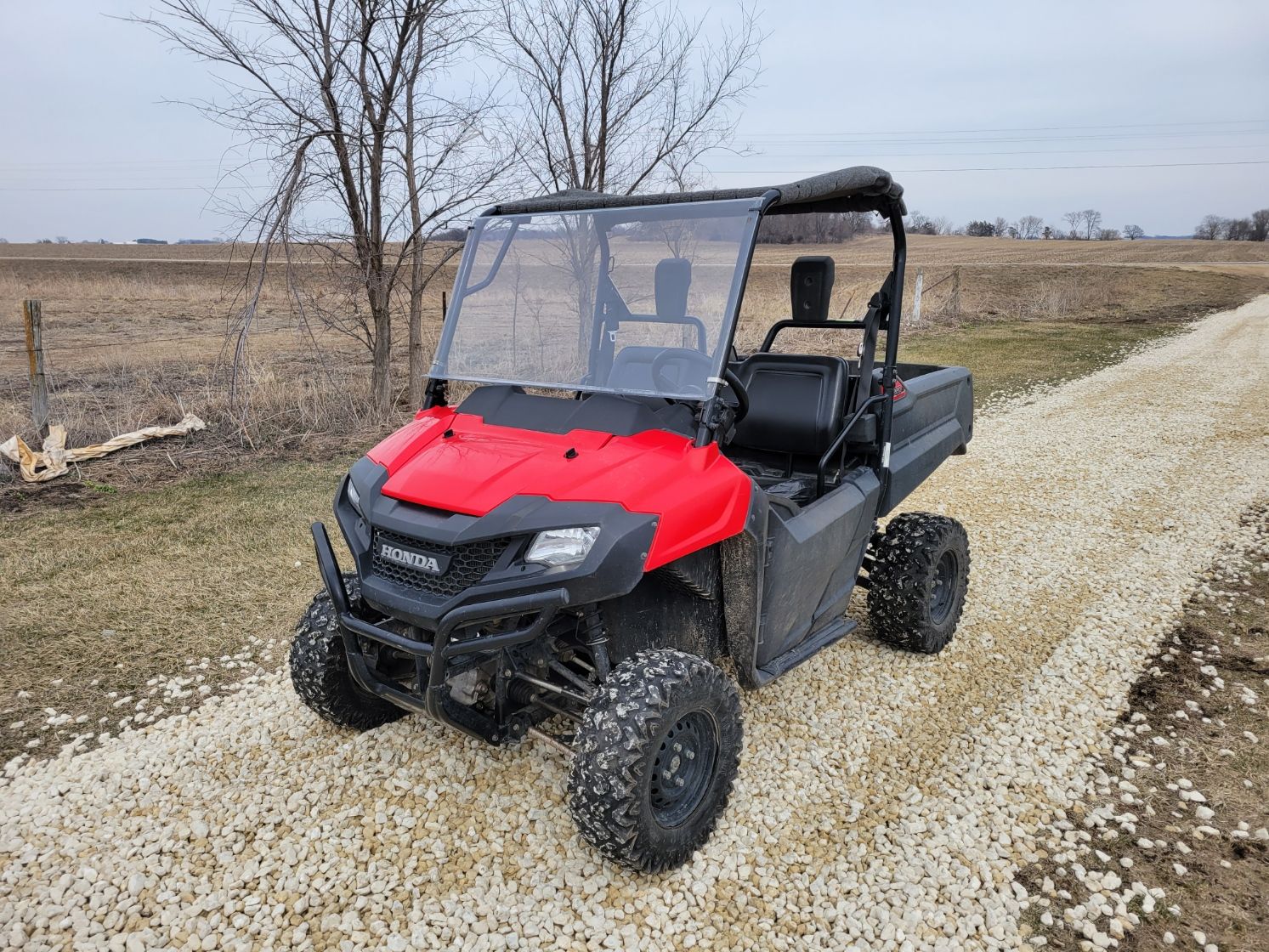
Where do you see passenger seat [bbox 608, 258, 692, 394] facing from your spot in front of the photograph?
facing the viewer and to the left of the viewer

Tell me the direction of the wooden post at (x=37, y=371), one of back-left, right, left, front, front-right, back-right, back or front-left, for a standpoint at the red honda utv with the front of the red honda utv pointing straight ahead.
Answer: right

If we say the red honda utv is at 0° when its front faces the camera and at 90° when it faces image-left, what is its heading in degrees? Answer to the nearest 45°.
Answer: approximately 45°

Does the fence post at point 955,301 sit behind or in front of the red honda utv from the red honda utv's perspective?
behind

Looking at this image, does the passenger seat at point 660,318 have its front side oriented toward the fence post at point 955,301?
no

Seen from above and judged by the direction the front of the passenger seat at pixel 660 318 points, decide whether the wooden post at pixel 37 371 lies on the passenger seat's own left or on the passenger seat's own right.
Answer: on the passenger seat's own right
